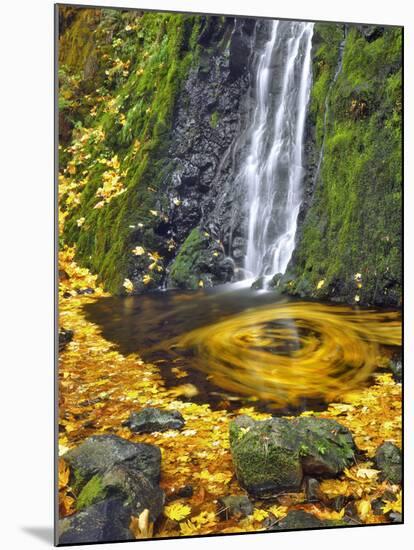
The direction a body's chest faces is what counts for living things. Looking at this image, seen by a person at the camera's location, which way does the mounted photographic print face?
facing the viewer and to the right of the viewer
